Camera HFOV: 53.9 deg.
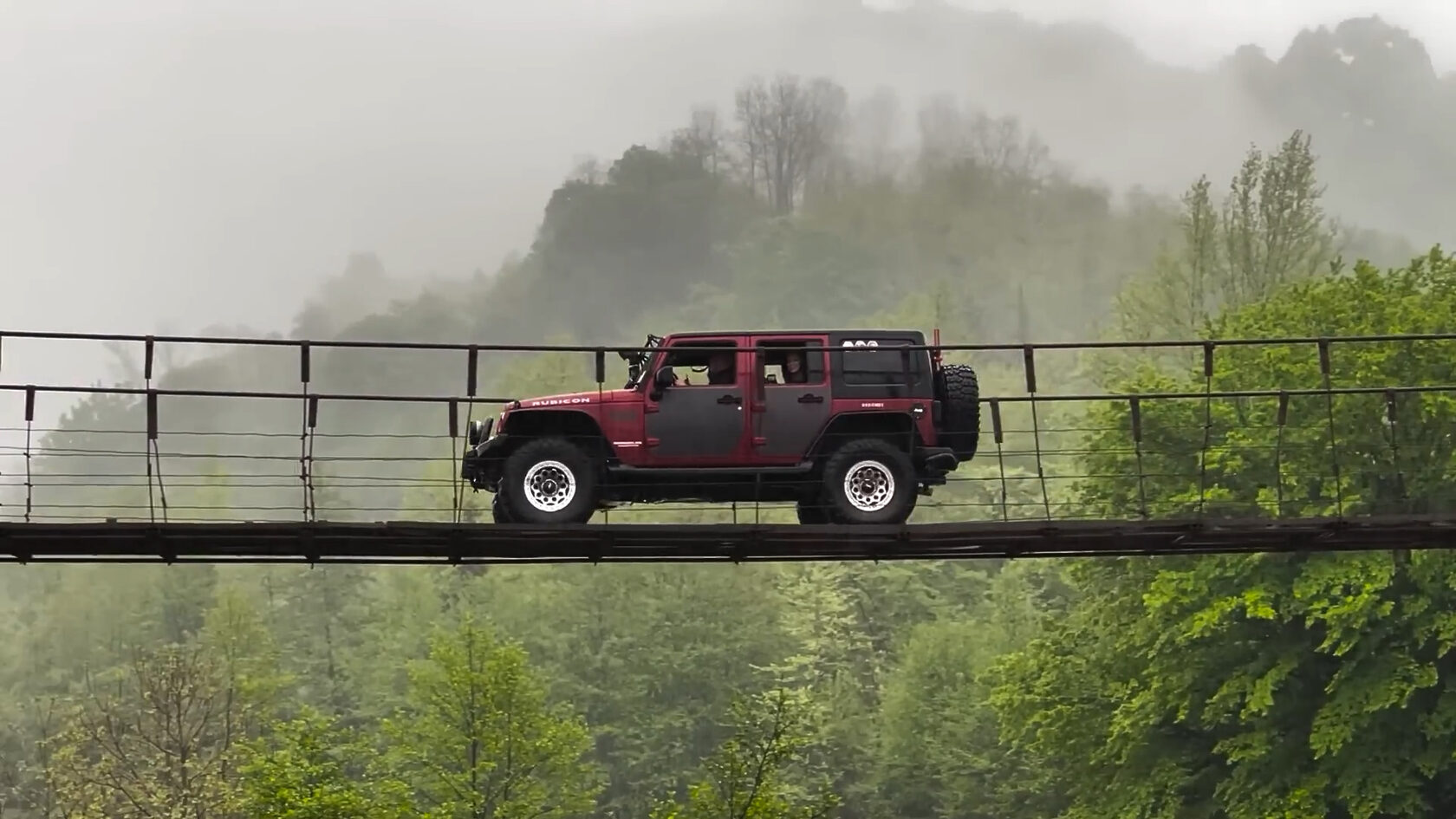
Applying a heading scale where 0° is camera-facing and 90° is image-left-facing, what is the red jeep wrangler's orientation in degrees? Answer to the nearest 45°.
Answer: approximately 90°
